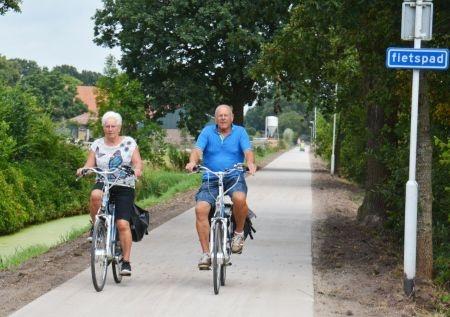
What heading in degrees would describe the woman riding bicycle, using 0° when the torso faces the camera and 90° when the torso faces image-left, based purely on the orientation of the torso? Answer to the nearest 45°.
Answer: approximately 0°

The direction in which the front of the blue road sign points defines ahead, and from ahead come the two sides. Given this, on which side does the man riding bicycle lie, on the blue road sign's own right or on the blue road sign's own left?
on the blue road sign's own right

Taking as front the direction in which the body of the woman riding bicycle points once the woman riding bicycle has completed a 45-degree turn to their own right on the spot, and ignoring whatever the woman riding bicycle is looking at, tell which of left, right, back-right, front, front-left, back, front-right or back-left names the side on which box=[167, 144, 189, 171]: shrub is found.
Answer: back-right

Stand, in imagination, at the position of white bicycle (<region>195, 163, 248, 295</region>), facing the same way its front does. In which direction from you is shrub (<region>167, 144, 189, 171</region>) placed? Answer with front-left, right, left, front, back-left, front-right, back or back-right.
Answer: back

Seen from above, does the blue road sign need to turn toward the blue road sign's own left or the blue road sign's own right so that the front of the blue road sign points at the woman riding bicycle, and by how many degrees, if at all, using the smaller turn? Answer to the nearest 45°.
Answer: approximately 90° to the blue road sign's own right

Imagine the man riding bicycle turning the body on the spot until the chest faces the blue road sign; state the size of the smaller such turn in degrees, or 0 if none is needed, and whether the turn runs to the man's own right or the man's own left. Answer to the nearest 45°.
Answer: approximately 90° to the man's own left

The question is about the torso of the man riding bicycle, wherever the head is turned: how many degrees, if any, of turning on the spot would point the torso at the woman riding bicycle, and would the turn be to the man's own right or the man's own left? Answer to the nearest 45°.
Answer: approximately 90° to the man's own right

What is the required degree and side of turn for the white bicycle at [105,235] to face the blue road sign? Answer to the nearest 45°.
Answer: approximately 90° to its left

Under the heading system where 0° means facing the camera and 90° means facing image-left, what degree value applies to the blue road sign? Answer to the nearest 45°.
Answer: approximately 0°

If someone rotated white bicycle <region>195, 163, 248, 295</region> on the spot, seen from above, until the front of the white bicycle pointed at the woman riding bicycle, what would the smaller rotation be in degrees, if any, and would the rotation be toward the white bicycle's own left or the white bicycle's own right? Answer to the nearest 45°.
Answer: approximately 90° to the white bicycle's own right

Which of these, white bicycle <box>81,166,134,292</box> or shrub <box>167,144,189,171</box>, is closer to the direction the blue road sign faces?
the white bicycle

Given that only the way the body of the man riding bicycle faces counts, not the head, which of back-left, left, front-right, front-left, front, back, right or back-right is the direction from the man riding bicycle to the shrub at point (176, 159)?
back

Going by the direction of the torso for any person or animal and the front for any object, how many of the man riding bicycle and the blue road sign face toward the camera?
2

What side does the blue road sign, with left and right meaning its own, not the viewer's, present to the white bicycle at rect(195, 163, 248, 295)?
right
